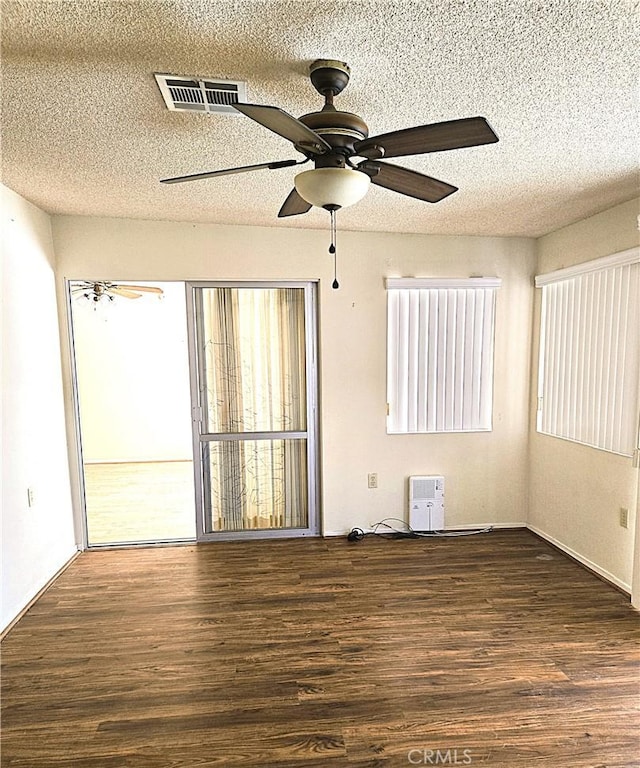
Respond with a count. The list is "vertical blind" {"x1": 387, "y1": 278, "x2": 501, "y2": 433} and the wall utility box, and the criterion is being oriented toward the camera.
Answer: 2

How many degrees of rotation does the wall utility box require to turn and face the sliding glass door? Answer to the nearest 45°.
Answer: approximately 90° to its right

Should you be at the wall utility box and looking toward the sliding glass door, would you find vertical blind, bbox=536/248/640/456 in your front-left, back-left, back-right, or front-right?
back-left

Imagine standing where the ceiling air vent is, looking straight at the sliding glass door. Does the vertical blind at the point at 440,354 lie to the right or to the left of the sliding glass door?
right

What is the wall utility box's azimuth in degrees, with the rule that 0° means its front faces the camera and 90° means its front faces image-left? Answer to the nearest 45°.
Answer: approximately 0°
